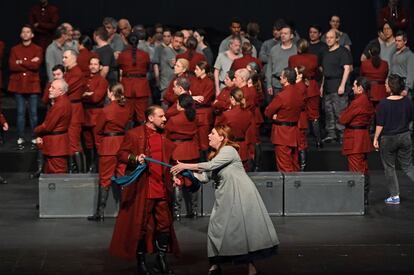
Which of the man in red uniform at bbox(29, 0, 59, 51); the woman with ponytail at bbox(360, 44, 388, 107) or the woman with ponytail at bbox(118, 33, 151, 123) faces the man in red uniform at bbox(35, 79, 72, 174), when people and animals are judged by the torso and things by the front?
the man in red uniform at bbox(29, 0, 59, 51)

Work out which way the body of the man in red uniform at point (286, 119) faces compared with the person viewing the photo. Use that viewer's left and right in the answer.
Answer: facing away from the viewer and to the left of the viewer

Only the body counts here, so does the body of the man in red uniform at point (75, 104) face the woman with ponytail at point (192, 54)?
no

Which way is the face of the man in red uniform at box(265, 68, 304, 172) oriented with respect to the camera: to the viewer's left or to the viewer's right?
to the viewer's left

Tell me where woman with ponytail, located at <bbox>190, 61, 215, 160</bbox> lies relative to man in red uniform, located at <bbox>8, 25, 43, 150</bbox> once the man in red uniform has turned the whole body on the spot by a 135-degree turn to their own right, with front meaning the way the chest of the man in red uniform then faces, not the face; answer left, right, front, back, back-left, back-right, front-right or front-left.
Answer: back

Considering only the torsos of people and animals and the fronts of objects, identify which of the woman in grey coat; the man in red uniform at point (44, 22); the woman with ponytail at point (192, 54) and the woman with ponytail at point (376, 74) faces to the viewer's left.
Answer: the woman in grey coat

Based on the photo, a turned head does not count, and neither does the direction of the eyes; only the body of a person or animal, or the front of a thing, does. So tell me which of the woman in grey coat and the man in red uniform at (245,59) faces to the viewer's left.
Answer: the woman in grey coat

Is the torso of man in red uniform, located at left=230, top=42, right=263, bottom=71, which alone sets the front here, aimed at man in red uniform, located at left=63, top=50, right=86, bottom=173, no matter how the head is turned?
no

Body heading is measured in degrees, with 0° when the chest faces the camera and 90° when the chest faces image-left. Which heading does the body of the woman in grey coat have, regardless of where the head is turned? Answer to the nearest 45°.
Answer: approximately 90°

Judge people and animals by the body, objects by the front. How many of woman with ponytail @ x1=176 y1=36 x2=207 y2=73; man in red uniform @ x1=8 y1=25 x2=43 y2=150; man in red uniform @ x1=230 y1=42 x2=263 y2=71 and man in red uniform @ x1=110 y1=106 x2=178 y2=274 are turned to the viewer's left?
0

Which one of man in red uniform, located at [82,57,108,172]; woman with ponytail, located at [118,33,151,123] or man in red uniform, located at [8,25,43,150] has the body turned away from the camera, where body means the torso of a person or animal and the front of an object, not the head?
the woman with ponytail

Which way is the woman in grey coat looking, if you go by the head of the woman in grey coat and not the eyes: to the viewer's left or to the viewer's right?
to the viewer's left

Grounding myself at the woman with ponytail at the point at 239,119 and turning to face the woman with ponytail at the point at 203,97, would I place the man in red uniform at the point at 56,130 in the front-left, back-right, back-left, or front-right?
front-left

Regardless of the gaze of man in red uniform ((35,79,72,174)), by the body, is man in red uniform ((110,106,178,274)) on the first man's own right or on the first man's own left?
on the first man's own left

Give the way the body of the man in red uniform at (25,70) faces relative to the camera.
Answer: toward the camera

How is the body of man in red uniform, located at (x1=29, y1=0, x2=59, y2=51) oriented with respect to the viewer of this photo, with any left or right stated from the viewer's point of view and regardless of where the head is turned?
facing the viewer
